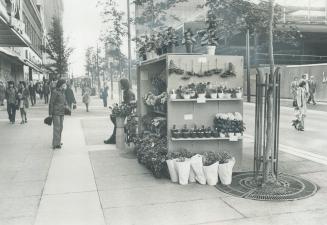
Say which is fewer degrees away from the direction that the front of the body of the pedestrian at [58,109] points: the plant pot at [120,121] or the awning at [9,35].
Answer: the plant pot

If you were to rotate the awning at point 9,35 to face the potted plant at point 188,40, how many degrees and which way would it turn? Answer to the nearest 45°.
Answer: approximately 90° to its right

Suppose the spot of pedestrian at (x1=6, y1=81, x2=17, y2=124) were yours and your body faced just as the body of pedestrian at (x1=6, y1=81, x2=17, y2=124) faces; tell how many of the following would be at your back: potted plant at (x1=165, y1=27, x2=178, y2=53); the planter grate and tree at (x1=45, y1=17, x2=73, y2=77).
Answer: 1

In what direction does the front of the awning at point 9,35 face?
to the viewer's right

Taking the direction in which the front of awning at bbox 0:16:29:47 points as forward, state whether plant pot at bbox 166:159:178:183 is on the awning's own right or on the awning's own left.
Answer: on the awning's own right

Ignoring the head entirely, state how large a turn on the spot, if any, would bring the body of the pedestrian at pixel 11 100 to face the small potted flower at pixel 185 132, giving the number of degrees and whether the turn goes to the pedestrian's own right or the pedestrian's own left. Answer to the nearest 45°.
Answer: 0° — they already face it

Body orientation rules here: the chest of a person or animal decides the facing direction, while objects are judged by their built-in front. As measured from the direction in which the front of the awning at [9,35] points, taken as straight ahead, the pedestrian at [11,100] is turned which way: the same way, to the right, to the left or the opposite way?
to the right

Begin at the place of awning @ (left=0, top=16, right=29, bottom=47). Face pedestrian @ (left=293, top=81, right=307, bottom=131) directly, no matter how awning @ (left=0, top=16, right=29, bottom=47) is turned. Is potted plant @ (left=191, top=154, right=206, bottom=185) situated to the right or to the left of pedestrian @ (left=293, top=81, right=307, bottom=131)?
right

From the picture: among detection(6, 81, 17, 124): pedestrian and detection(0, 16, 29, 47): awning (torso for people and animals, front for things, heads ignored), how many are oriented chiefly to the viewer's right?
1

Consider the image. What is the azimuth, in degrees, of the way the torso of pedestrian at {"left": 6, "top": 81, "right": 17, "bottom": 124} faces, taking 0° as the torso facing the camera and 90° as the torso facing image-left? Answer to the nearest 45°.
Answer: approximately 0°
